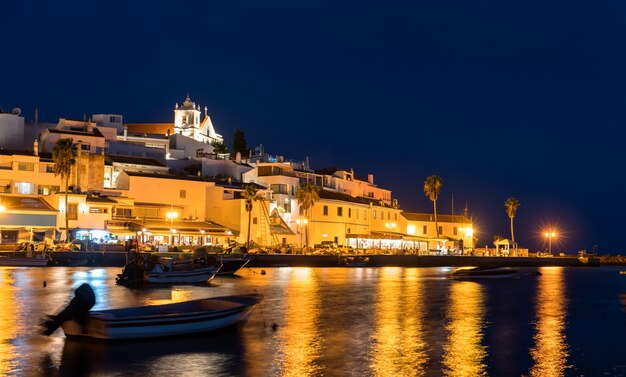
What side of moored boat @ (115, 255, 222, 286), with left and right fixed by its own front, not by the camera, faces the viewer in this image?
right

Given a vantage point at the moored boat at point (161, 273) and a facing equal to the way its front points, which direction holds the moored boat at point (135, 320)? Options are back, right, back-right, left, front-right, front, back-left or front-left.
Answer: right

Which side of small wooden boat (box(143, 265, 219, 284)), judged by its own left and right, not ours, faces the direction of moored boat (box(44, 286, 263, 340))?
right
